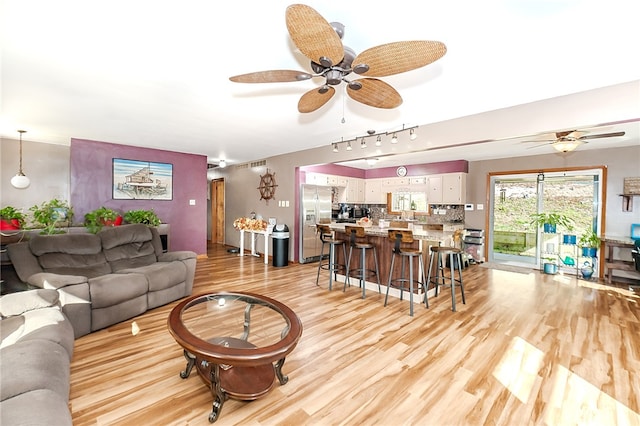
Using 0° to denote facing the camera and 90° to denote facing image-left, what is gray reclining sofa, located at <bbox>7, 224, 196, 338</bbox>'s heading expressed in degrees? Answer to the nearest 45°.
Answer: approximately 315°

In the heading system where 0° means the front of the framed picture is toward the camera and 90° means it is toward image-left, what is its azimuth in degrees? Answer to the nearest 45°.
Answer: approximately 315°

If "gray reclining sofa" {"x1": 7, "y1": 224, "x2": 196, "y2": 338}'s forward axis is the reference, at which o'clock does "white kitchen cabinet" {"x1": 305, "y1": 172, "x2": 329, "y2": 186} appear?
The white kitchen cabinet is roughly at 10 o'clock from the gray reclining sofa.
